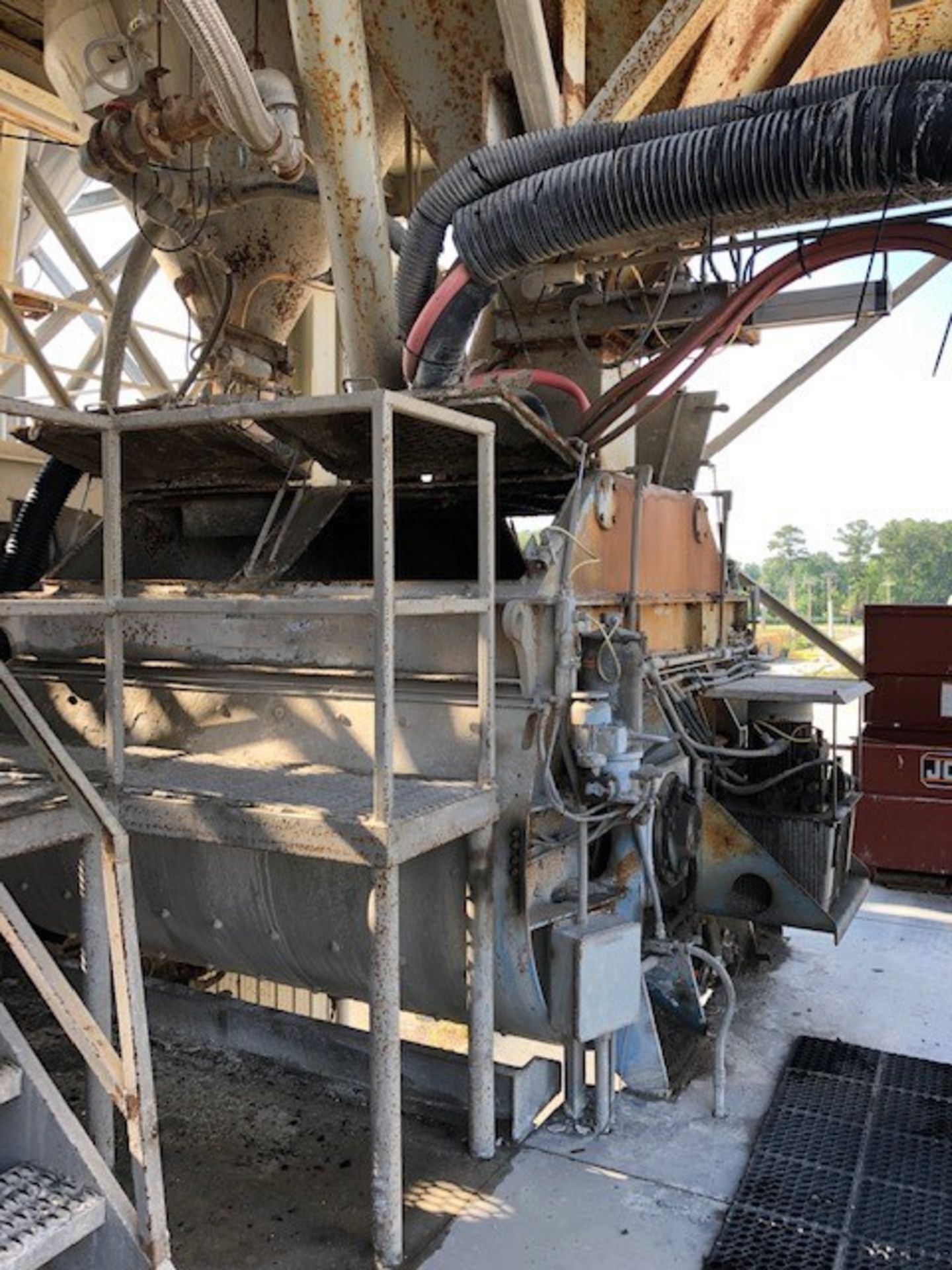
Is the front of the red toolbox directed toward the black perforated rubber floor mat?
yes

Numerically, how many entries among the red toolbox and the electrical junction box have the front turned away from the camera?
0

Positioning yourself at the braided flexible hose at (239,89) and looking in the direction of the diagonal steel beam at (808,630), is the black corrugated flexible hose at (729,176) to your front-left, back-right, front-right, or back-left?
front-right

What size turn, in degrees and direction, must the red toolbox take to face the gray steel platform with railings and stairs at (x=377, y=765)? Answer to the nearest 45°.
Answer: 0° — it already faces it

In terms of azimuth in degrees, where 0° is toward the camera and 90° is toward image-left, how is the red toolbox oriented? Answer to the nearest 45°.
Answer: approximately 0°

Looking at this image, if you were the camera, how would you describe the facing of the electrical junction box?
facing the viewer and to the right of the viewer

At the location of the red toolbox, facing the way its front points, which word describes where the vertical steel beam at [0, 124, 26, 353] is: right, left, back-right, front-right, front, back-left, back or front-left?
right

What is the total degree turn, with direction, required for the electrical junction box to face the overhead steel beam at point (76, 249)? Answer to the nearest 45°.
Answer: approximately 180°
